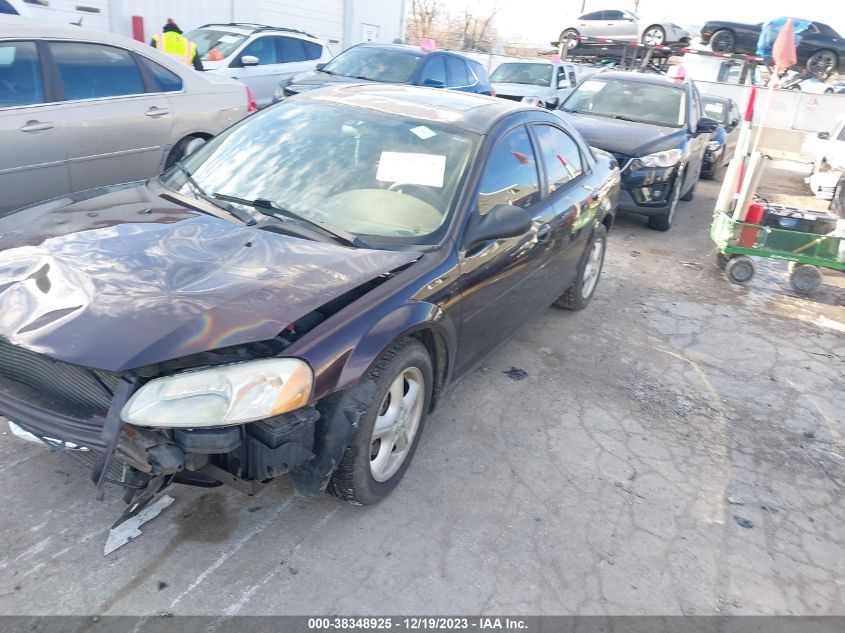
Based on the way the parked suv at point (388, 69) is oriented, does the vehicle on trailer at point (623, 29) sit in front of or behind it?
behind

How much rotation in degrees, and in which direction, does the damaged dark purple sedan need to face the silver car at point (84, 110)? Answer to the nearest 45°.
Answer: approximately 90° to its right

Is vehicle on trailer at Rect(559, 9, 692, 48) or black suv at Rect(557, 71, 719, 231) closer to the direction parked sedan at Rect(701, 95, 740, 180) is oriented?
the black suv

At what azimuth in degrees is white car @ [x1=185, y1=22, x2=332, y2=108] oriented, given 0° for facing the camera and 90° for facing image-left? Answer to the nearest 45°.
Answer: approximately 45°

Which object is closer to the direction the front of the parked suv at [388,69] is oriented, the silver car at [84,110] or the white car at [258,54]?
the silver car

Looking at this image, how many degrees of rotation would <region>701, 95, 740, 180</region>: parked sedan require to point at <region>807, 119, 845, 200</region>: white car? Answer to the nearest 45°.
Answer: approximately 90° to its left

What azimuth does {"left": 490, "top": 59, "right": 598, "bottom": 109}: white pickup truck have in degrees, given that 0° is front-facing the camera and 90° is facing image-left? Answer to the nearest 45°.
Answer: approximately 45°

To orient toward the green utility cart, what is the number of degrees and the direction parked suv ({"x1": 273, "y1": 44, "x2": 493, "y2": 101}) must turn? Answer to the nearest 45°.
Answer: approximately 90° to its left

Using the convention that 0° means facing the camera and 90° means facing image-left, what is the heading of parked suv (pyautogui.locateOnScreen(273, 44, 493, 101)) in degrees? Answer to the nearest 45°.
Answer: approximately 45°
